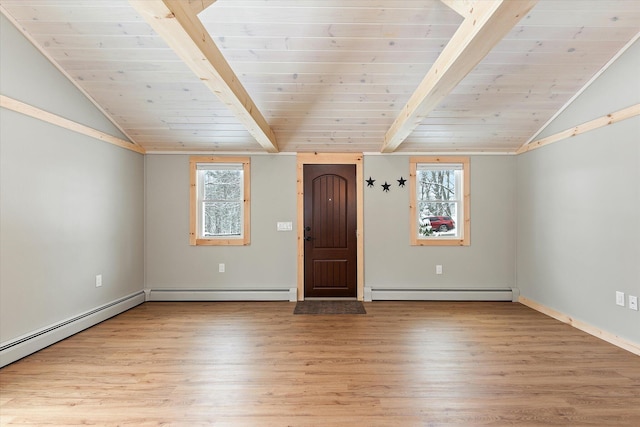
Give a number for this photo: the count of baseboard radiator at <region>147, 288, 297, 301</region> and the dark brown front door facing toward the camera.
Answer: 2

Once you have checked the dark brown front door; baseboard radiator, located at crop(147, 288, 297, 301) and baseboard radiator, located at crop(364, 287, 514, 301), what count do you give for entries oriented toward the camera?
3

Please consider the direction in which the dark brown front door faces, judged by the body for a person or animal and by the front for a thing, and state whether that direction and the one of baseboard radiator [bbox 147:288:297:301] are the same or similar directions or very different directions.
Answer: same or similar directions

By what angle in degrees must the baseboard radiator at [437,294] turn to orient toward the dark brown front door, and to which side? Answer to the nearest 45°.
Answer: approximately 90° to its right

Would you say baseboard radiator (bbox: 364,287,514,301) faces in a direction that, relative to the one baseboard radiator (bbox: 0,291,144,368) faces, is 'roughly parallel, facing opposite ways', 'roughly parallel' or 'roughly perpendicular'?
roughly perpendicular

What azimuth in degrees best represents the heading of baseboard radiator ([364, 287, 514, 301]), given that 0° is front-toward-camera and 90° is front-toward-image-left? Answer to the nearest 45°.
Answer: approximately 0°

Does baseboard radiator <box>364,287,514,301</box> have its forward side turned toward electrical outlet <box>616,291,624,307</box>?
no

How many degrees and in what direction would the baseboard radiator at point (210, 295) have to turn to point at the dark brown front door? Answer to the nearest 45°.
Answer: approximately 90° to its left

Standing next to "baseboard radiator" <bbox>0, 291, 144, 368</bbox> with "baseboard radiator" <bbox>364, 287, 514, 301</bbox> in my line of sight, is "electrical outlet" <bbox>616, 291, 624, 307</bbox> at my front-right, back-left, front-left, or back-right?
front-right

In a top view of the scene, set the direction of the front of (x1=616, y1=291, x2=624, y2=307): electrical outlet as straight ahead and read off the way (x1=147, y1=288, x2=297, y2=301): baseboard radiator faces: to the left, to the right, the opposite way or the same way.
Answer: to the left

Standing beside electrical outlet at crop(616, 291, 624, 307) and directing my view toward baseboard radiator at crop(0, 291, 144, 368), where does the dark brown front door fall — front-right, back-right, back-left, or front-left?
front-right

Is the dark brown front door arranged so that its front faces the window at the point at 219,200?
no

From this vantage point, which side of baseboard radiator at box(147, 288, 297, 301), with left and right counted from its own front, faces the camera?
front

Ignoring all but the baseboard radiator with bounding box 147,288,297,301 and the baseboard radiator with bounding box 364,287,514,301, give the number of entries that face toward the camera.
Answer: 2

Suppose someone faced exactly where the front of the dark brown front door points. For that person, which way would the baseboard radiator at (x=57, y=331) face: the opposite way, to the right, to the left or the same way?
to the left

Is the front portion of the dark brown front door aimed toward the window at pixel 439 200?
no

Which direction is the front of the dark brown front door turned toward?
toward the camera

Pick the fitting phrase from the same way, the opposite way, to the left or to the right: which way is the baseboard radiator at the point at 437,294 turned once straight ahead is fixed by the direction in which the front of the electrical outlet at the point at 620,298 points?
to the left
